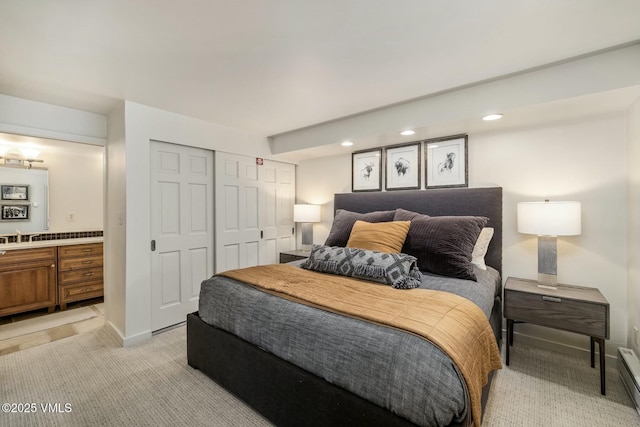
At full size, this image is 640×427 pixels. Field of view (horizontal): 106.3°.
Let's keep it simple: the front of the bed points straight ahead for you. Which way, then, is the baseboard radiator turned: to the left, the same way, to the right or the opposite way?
to the right

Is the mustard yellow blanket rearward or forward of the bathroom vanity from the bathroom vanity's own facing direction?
forward

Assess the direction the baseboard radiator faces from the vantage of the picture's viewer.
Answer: facing to the left of the viewer

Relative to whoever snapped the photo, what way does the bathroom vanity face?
facing the viewer and to the right of the viewer

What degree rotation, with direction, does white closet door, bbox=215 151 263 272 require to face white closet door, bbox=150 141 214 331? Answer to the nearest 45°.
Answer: approximately 90° to its right

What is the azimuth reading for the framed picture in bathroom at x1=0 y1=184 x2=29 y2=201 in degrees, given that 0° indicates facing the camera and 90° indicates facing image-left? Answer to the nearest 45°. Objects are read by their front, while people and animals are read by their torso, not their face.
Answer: approximately 0°

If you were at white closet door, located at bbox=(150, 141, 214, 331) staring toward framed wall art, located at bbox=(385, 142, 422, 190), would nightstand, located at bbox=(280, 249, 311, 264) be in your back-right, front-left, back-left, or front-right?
front-left

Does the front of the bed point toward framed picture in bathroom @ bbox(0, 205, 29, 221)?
no

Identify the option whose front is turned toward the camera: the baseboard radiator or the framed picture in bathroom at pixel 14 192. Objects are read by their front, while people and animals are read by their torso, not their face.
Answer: the framed picture in bathroom

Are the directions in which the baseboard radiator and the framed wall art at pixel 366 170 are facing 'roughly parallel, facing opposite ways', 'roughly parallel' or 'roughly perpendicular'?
roughly perpendicular

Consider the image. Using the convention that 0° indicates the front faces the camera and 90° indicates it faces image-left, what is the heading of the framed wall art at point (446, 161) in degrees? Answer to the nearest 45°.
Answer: approximately 45°

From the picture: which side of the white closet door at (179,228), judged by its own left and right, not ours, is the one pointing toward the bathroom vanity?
back

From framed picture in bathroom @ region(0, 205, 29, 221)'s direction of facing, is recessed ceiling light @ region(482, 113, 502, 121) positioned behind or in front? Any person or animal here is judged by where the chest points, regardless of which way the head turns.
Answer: in front

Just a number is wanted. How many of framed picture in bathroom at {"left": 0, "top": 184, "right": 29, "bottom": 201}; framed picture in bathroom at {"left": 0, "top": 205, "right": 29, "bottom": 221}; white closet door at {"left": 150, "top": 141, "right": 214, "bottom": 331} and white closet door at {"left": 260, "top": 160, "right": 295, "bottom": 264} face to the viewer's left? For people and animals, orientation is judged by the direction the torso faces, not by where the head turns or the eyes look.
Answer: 0

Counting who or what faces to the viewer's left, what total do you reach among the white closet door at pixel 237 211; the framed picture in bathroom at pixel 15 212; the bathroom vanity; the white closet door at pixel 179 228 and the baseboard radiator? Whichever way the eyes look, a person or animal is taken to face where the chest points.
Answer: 1

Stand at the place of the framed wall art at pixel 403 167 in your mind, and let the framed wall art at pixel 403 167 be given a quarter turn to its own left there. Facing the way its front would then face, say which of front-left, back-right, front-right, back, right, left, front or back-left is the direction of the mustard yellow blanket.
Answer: front-right

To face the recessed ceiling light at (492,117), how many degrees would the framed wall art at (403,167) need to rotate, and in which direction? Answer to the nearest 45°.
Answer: approximately 90° to its left
